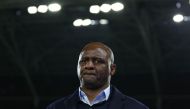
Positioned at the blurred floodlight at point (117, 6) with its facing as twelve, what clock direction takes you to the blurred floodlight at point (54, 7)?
the blurred floodlight at point (54, 7) is roughly at 3 o'clock from the blurred floodlight at point (117, 6).

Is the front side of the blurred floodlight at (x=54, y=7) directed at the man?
yes

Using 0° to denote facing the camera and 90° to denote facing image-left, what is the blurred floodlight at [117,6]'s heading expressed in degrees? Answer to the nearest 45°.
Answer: approximately 0°

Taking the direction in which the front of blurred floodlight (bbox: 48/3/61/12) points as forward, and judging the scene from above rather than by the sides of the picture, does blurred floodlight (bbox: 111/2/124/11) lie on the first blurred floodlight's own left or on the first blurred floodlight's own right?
on the first blurred floodlight's own left

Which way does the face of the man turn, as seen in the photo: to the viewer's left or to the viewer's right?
to the viewer's left

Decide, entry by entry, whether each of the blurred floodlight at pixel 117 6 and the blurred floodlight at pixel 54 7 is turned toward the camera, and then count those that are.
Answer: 2
